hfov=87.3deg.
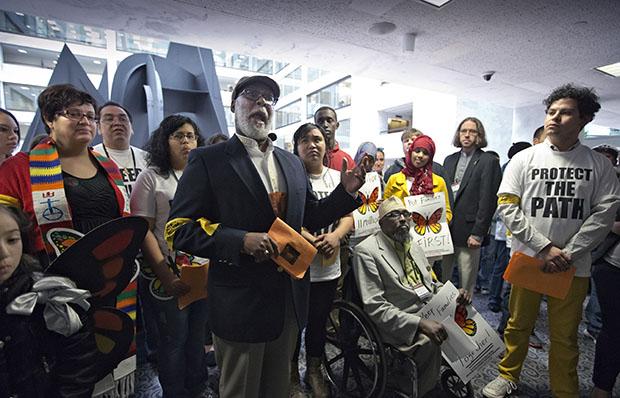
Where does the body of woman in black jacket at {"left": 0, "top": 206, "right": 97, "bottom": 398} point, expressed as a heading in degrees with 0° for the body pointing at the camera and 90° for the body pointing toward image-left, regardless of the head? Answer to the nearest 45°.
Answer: approximately 0°

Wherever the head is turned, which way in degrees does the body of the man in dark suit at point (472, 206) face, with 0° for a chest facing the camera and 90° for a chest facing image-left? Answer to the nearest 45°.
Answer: approximately 45°

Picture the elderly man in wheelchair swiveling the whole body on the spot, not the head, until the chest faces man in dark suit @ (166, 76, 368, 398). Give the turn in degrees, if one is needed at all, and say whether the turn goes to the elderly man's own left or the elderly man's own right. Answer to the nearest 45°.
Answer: approximately 90° to the elderly man's own right

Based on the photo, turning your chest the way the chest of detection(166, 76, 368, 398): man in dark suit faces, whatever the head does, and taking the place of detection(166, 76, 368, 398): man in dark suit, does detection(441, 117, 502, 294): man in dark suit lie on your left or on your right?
on your left

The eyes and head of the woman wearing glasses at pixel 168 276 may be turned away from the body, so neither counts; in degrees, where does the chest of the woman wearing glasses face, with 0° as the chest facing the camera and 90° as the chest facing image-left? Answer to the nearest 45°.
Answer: approximately 315°

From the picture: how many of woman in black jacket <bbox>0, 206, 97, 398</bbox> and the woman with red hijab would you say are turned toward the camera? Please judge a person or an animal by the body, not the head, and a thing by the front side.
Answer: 2
